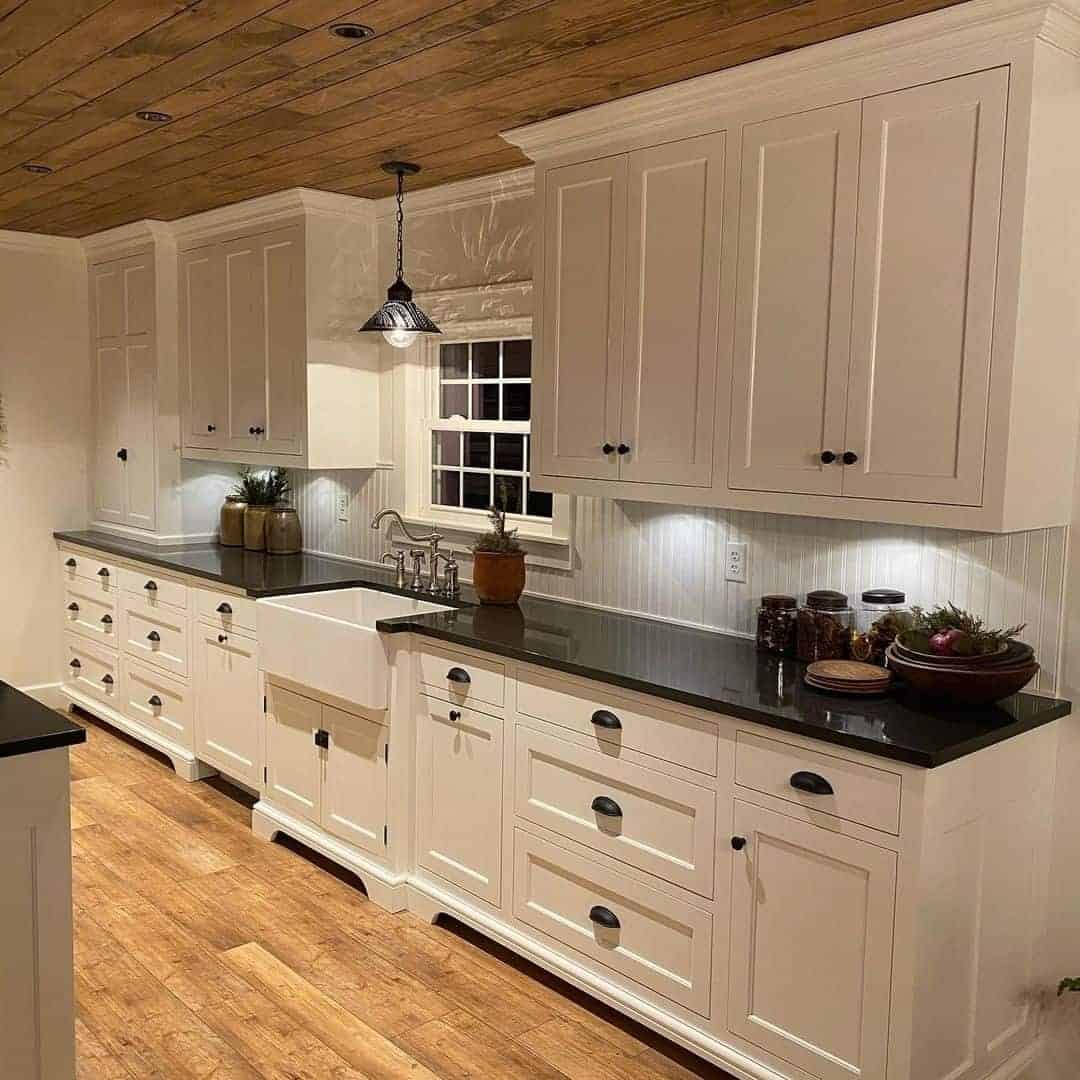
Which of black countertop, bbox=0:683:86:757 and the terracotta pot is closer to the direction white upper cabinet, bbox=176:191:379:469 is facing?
the black countertop

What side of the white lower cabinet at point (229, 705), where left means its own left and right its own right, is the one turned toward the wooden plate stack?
left

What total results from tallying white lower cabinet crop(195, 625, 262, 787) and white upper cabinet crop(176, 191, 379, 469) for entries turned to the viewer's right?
0

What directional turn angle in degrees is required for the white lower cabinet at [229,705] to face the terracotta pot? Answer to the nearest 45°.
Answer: approximately 90° to its left

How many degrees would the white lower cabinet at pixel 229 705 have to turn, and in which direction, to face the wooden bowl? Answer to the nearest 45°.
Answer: approximately 90° to its left

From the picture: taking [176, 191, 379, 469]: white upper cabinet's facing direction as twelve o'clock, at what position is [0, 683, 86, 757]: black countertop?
The black countertop is roughly at 11 o'clock from the white upper cabinet.

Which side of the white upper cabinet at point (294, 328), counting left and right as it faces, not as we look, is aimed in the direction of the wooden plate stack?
left

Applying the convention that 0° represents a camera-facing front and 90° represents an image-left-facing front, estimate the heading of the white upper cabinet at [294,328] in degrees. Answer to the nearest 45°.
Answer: approximately 45°

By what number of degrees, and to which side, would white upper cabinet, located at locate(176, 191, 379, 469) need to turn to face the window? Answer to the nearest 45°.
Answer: approximately 90° to its left

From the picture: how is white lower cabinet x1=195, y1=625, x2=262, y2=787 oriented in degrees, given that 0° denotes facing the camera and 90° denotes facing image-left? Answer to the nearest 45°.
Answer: approximately 45°
